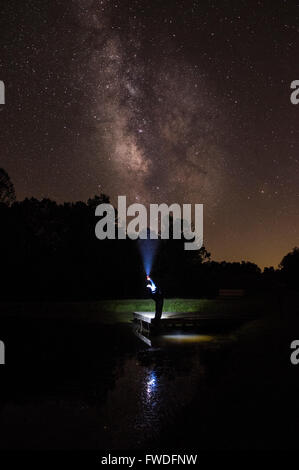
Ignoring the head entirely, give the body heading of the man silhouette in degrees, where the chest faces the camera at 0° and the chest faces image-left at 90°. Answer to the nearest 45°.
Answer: approximately 90°
